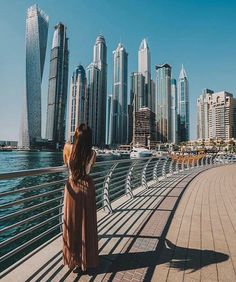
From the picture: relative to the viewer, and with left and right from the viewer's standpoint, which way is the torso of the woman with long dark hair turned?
facing away from the viewer

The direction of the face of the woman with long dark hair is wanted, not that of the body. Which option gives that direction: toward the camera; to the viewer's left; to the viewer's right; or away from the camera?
away from the camera
